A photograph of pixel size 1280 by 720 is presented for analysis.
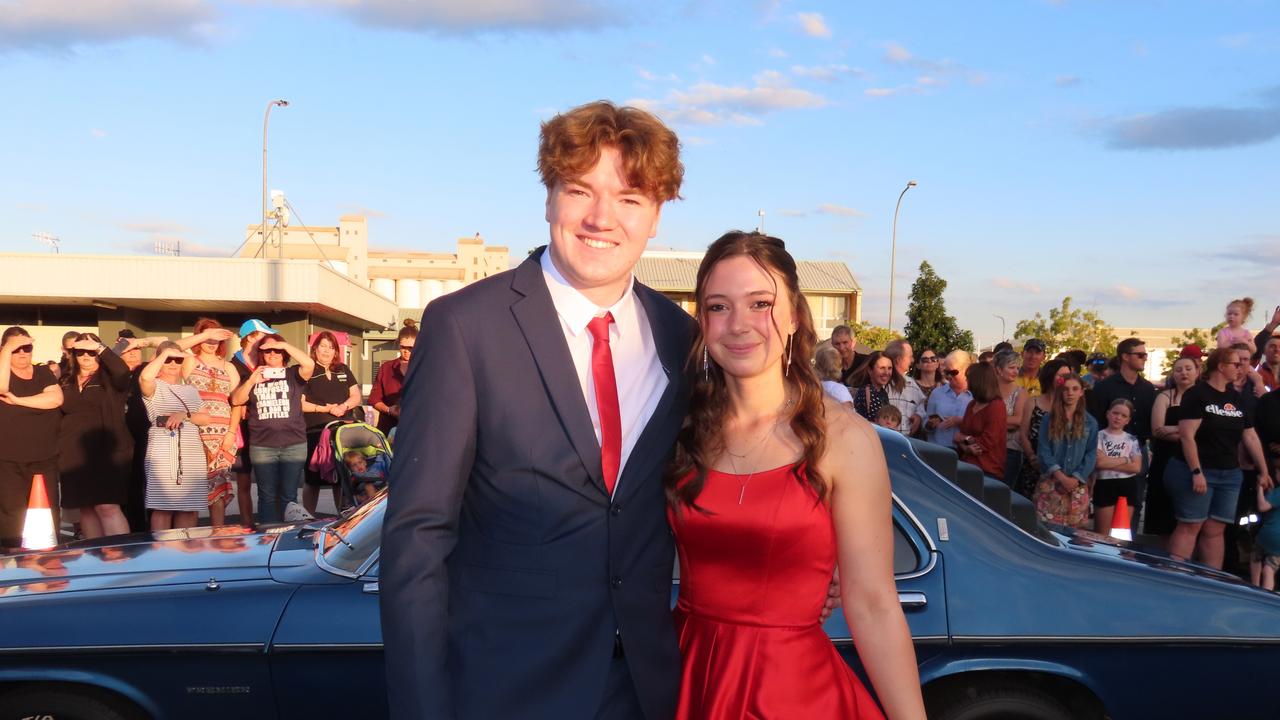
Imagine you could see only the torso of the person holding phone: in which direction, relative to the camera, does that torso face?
toward the camera

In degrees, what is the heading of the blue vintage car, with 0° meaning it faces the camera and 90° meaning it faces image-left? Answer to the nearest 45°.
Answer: approximately 90°

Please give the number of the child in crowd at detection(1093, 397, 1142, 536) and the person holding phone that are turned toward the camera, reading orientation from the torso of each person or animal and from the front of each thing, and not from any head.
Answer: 2

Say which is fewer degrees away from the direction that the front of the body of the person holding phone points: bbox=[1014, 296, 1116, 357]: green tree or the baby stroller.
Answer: the baby stroller

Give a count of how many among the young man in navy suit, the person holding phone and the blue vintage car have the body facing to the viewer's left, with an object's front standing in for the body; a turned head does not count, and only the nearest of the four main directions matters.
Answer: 1

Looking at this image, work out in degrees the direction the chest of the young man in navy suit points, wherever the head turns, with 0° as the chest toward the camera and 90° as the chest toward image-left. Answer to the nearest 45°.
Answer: approximately 315°

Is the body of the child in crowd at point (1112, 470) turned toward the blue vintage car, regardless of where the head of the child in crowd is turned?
yes

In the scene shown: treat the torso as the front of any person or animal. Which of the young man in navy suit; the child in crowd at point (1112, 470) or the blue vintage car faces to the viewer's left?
the blue vintage car
